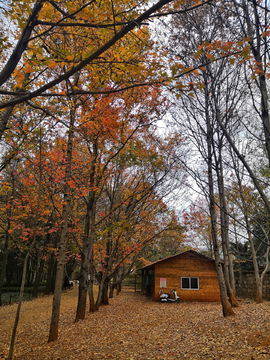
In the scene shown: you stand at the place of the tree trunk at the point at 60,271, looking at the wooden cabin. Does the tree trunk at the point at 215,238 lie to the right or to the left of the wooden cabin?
right

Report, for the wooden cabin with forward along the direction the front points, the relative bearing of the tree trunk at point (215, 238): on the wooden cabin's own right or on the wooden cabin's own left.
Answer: on the wooden cabin's own left
